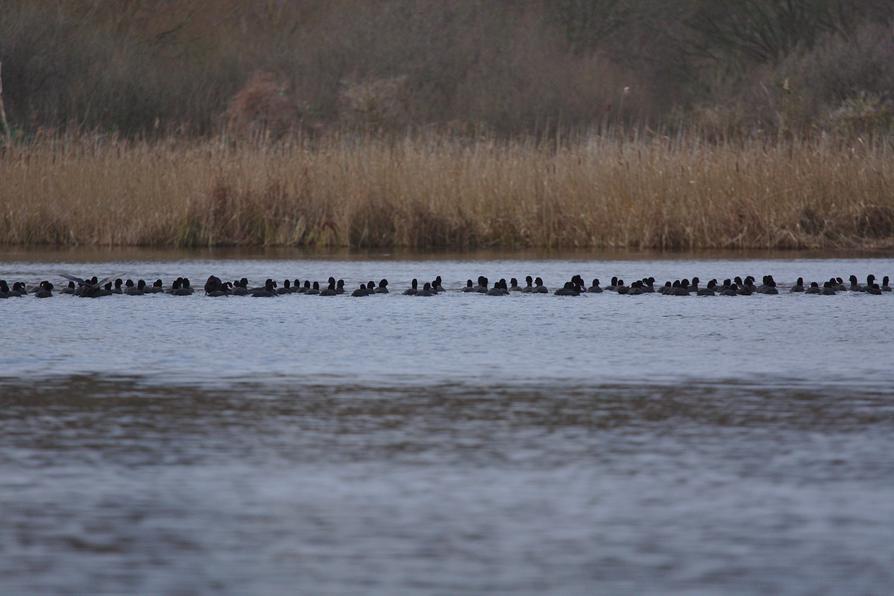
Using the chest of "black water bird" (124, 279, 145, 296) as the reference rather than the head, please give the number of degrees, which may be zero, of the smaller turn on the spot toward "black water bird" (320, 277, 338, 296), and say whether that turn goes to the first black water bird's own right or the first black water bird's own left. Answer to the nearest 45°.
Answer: approximately 180°

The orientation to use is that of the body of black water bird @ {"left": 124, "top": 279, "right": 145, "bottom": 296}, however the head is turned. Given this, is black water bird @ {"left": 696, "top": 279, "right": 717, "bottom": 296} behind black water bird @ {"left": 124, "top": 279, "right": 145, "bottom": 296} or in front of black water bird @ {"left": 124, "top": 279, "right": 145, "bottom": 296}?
behind

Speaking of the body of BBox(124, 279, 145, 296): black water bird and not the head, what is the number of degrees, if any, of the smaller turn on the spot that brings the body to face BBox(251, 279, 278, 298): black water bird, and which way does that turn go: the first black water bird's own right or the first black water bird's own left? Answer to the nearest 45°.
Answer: approximately 180°

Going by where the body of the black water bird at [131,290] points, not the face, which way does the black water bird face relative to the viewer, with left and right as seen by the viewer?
facing to the left of the viewer
